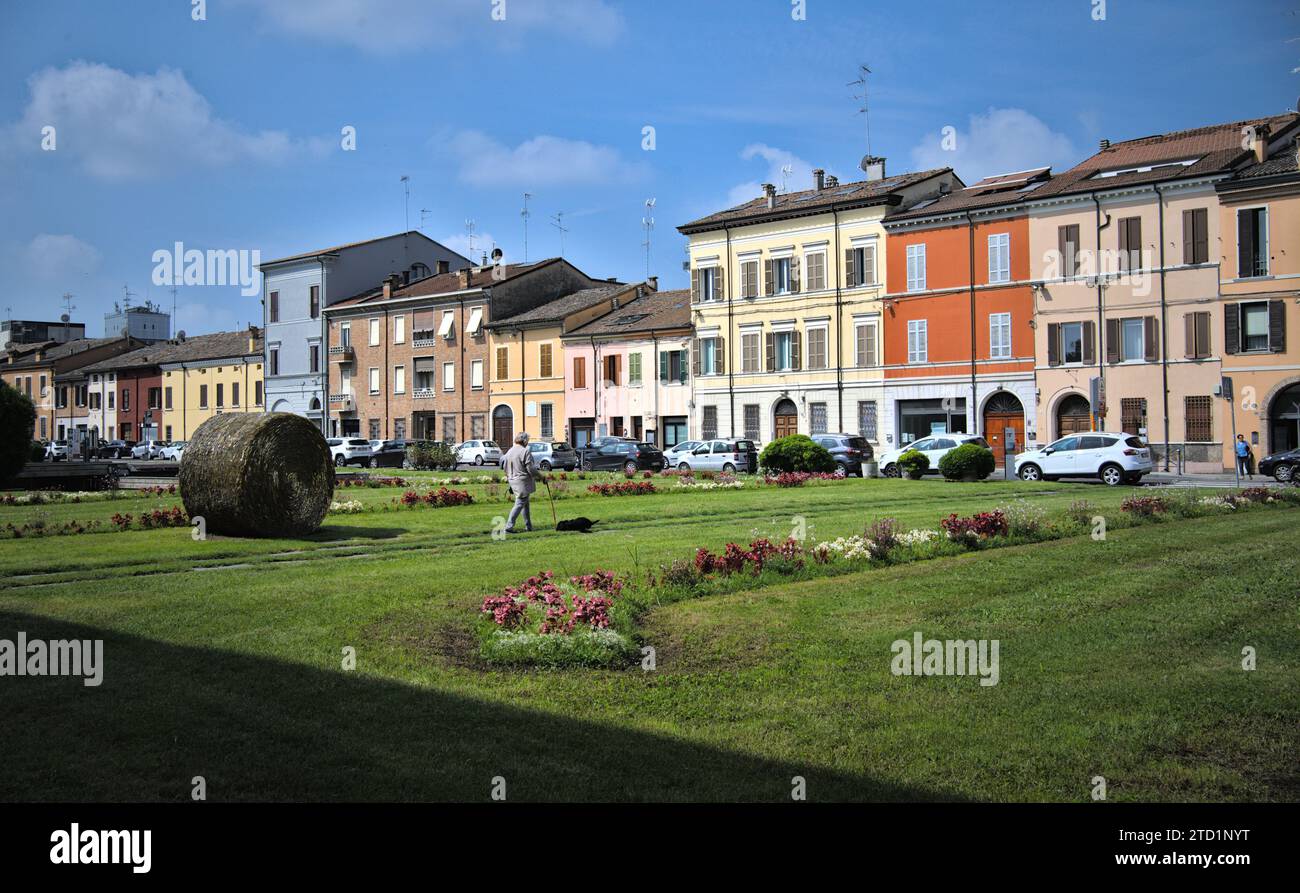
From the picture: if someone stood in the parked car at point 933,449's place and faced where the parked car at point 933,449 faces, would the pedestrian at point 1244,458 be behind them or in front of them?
behind

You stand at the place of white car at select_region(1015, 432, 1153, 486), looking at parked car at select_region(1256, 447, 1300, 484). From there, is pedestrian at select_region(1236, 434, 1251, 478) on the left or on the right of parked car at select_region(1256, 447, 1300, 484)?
left

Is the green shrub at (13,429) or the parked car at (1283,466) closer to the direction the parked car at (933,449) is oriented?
the green shrub

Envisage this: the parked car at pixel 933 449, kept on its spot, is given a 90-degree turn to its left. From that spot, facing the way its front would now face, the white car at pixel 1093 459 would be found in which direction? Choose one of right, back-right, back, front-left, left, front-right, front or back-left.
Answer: front-left

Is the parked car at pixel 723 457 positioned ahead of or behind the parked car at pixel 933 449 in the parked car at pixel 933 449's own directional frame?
ahead

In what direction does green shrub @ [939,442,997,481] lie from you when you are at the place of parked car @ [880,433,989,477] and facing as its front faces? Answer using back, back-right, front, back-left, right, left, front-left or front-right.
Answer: left

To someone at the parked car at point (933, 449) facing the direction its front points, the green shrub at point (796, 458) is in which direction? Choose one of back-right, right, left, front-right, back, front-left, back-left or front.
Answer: front-left

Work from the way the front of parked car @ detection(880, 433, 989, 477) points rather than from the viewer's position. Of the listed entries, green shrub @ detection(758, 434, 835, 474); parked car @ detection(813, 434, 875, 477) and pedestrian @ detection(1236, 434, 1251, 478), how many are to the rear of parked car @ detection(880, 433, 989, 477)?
1

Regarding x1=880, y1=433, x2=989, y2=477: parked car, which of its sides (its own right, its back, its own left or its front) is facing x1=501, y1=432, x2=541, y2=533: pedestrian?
left

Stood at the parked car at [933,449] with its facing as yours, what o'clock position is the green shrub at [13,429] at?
The green shrub is roughly at 11 o'clock from the parked car.

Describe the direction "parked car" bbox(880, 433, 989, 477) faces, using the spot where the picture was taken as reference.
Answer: facing to the left of the viewer

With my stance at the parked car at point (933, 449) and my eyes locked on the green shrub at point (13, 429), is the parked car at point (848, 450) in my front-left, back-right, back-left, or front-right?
front-right

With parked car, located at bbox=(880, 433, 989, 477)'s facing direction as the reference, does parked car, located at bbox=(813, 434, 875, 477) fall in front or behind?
in front

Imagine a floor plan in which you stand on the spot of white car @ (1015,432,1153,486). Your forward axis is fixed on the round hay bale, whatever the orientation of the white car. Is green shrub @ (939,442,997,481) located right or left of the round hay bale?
right

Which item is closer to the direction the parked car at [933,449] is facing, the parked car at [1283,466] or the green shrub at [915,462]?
the green shrub
